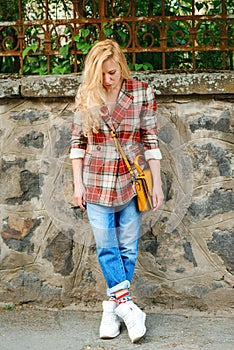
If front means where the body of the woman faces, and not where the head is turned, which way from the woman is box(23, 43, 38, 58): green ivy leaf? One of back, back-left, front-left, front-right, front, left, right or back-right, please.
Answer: back-right

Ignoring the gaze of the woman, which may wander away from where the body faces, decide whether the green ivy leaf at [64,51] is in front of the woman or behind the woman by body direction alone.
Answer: behind

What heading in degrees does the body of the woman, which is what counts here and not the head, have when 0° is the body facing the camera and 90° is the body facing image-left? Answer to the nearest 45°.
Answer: approximately 0°
